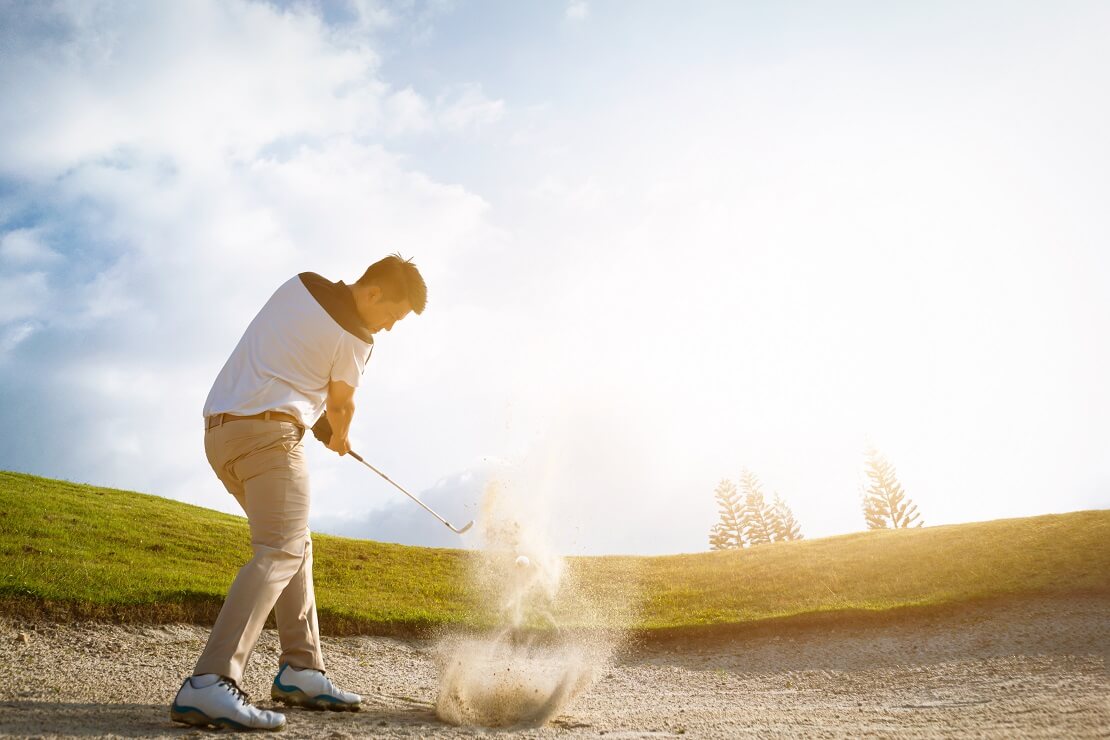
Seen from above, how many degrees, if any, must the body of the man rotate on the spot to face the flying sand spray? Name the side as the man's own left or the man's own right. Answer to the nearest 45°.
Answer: approximately 45° to the man's own left

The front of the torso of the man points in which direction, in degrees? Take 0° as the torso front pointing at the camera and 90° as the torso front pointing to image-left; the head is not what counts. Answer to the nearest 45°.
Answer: approximately 270°

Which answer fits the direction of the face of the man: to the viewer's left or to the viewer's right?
to the viewer's right
